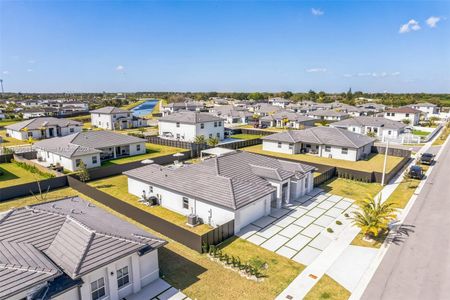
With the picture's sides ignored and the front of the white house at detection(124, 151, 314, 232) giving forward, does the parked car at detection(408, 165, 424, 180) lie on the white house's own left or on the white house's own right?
on the white house's own left

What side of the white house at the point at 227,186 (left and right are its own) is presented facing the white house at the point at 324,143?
left

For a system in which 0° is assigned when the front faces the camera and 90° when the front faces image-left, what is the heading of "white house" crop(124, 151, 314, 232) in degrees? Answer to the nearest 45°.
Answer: approximately 315°

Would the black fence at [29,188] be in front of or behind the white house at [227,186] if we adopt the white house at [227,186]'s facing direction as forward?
behind

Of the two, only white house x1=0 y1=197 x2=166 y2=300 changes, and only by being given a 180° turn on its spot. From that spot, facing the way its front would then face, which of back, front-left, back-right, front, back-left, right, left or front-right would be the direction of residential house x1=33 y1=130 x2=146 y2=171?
front-right

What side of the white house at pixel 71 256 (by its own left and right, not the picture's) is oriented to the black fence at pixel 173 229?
left

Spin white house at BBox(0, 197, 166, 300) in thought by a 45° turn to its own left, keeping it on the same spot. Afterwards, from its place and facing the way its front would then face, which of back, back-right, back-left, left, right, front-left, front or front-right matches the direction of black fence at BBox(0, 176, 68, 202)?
left

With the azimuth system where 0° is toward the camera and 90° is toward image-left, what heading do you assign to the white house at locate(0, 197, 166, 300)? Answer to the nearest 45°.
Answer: approximately 315°

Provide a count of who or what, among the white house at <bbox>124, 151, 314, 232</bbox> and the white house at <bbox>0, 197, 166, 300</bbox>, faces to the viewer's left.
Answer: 0

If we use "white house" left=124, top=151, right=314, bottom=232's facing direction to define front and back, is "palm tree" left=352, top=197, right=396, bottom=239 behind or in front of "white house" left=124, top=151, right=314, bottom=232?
in front
